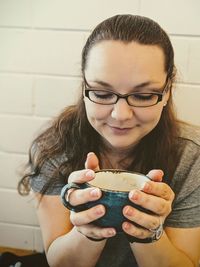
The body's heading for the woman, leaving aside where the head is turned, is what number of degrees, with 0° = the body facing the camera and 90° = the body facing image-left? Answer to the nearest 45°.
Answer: approximately 0°
